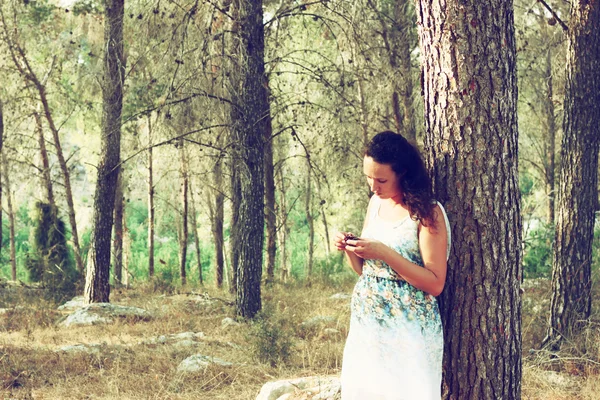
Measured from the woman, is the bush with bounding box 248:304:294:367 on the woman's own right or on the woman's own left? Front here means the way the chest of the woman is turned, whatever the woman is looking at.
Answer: on the woman's own right

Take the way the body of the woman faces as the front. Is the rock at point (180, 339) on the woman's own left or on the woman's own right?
on the woman's own right

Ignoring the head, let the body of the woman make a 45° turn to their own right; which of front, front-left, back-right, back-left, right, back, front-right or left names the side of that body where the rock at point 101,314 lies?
front-right

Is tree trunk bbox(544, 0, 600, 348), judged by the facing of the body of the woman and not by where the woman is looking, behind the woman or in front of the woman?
behind

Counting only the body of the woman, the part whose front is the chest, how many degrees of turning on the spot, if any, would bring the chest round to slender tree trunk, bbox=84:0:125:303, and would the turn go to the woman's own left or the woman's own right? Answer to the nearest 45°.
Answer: approximately 90° to the woman's own right

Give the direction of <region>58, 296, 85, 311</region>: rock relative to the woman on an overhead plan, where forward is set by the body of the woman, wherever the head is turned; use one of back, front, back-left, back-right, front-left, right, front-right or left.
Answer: right

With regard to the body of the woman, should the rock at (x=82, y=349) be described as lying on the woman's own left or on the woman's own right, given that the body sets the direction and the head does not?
on the woman's own right

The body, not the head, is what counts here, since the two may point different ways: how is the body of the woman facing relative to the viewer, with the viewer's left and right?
facing the viewer and to the left of the viewer

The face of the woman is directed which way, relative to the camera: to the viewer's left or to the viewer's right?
to the viewer's left

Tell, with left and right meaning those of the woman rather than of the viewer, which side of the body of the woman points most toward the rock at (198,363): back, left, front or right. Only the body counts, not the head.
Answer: right

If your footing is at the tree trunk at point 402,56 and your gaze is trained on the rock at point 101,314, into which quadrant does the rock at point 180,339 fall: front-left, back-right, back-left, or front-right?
front-left

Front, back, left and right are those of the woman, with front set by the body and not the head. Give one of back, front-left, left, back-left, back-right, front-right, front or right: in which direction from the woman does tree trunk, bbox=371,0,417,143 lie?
back-right

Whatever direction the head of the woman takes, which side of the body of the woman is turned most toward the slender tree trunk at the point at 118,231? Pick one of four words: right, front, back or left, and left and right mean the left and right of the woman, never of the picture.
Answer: right

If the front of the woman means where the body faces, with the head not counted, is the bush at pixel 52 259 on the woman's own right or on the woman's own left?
on the woman's own right
